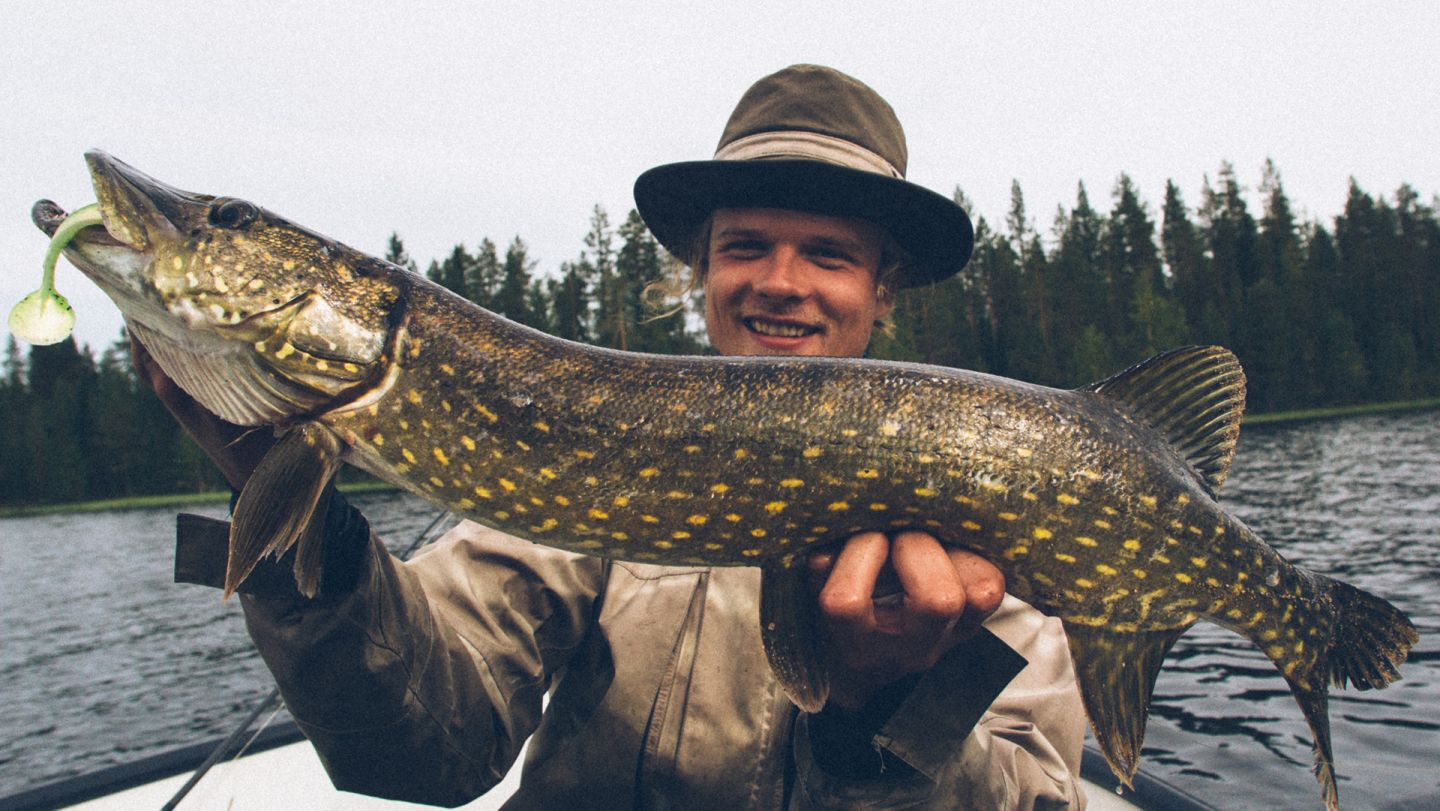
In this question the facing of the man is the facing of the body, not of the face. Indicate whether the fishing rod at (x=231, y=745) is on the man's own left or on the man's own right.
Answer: on the man's own right

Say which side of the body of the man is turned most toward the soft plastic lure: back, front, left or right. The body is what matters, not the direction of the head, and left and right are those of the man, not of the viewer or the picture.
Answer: right

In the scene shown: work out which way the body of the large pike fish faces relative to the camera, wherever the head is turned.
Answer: to the viewer's left

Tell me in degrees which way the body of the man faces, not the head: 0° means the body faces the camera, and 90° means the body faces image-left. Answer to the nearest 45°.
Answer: approximately 0°
